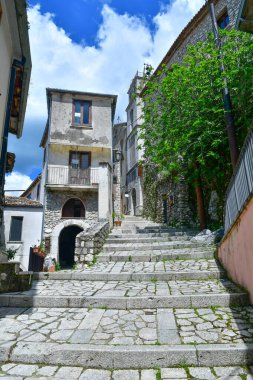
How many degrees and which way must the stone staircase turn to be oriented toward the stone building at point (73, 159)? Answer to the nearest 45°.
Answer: approximately 180°

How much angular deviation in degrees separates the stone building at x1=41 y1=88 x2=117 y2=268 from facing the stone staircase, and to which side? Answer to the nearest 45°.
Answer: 0° — it already faces it

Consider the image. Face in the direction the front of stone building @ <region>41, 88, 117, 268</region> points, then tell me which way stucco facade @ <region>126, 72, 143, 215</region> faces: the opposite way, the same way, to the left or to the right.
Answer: to the right

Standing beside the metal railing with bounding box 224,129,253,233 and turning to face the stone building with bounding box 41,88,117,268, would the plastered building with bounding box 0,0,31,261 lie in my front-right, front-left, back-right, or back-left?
front-left

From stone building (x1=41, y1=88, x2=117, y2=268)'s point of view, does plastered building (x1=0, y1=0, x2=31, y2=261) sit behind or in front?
in front

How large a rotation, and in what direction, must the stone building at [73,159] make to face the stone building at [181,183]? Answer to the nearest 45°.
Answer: approximately 90° to its left

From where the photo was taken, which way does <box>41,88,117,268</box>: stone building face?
toward the camera

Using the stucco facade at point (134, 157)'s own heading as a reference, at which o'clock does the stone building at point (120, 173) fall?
The stone building is roughly at 2 o'clock from the stucco facade.

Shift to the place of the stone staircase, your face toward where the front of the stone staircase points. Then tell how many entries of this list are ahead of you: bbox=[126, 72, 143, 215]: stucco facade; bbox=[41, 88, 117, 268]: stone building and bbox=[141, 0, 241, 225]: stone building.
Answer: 0

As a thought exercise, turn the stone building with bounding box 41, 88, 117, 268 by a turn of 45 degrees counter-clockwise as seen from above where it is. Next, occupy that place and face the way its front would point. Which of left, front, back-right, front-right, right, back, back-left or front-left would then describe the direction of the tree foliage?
front

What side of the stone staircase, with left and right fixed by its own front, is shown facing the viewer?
front

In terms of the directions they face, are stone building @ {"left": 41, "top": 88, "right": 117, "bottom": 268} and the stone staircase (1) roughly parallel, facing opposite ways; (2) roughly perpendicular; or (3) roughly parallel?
roughly parallel

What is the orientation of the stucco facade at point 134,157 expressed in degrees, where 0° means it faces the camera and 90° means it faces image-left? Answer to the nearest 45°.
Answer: approximately 90°

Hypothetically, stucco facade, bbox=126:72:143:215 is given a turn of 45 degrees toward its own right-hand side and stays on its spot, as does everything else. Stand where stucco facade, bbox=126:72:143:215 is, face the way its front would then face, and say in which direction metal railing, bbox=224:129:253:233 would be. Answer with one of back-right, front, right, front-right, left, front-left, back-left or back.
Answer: back-left
